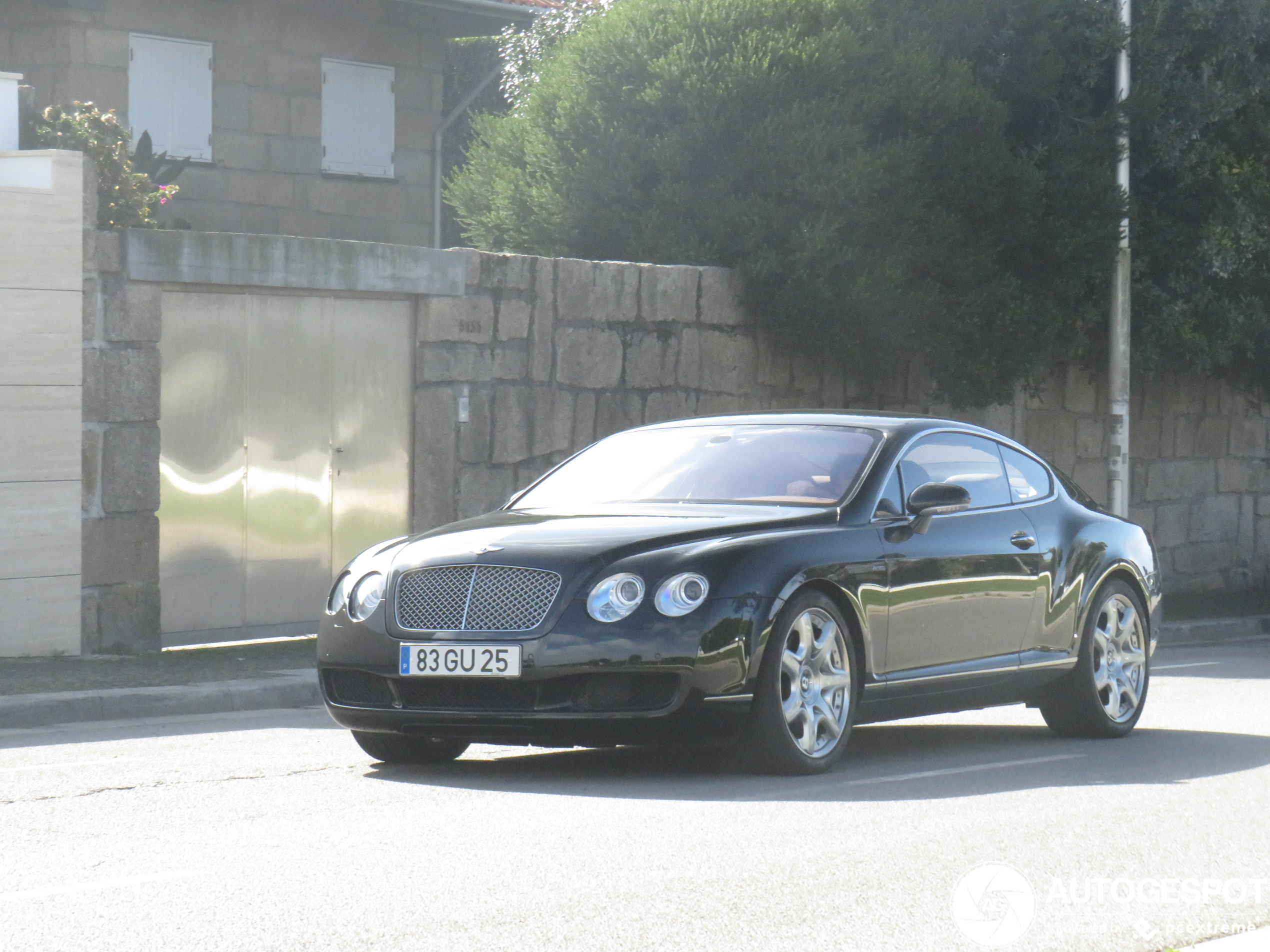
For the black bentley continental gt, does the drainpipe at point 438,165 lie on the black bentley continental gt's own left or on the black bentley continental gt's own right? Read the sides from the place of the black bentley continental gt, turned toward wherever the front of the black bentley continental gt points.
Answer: on the black bentley continental gt's own right

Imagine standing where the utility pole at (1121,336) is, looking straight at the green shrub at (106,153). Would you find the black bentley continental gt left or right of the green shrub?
left

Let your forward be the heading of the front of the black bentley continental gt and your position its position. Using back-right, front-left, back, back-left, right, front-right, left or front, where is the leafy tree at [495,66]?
back-right

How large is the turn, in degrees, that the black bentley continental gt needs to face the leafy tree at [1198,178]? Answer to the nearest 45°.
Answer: approximately 135° to its right

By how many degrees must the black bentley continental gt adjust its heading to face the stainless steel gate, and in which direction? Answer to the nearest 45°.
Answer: approximately 90° to its right

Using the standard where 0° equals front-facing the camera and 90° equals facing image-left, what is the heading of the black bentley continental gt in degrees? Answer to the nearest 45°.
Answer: approximately 45°
